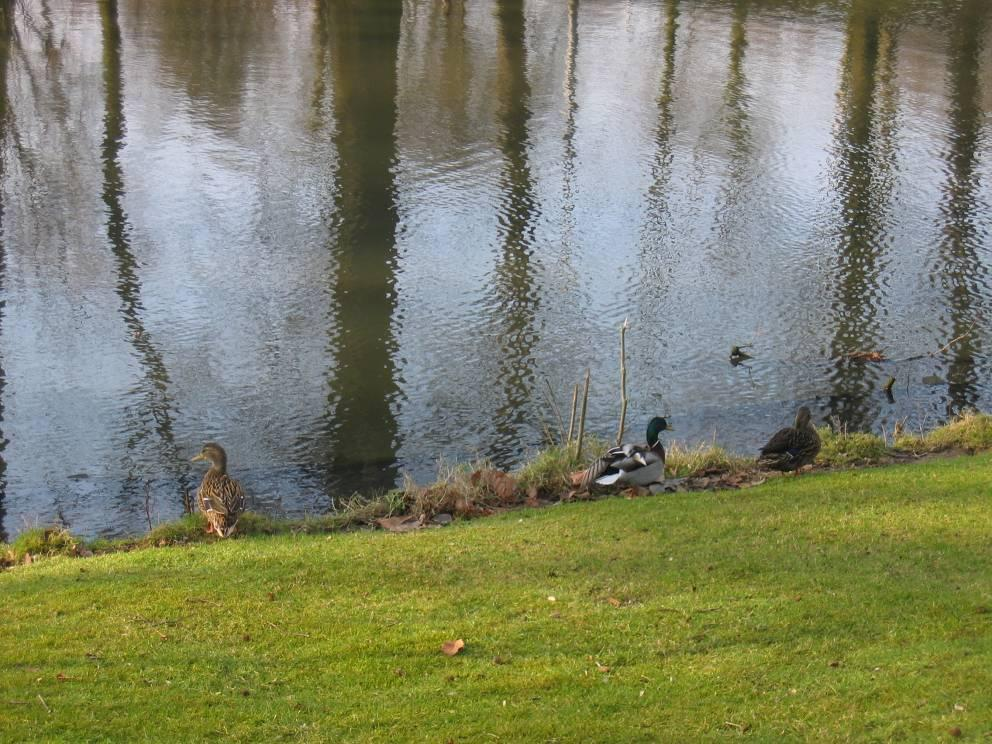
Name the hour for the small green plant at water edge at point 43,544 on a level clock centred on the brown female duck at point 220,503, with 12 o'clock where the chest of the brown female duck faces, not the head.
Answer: The small green plant at water edge is roughly at 9 o'clock from the brown female duck.

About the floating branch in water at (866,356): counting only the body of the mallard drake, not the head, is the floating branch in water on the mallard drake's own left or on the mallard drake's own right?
on the mallard drake's own left

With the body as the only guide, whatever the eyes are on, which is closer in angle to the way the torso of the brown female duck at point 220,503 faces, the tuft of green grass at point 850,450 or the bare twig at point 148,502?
the bare twig

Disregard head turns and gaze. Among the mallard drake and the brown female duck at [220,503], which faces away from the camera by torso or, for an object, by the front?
the brown female duck

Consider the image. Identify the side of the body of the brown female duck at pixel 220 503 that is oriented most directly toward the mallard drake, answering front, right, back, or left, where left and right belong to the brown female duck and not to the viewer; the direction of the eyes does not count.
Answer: right

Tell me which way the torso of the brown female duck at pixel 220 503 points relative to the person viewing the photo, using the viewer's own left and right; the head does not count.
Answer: facing away from the viewer

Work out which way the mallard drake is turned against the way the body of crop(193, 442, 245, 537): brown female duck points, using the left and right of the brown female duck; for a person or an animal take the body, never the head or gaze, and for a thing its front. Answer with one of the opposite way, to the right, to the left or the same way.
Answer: to the right

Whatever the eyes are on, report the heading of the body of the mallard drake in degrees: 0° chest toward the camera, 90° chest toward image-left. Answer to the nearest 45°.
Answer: approximately 270°

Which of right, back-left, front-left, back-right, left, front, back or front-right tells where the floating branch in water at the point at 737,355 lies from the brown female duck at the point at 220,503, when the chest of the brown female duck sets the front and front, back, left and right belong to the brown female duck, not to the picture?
front-right

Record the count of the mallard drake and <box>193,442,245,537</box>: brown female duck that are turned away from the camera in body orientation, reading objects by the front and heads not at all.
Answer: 1

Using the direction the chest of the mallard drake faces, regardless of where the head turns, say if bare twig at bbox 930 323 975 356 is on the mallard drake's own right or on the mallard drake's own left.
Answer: on the mallard drake's own left
